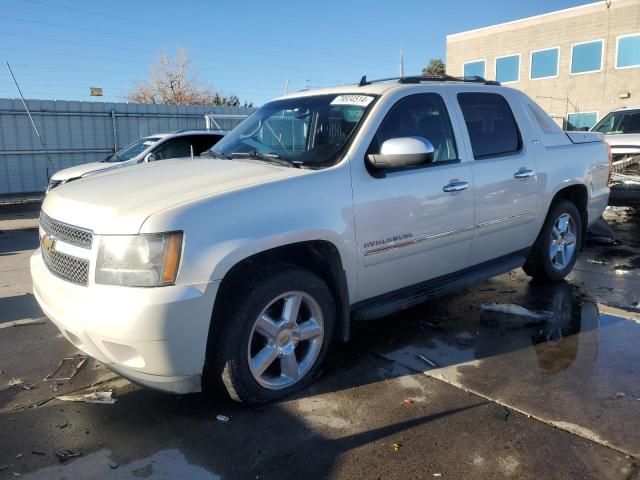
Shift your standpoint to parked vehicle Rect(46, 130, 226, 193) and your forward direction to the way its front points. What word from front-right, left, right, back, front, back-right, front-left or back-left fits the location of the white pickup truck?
front-left

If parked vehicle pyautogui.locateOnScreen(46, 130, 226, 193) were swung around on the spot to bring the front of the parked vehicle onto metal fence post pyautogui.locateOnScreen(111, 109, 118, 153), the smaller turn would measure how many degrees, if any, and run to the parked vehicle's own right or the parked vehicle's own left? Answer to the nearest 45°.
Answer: approximately 135° to the parked vehicle's own right

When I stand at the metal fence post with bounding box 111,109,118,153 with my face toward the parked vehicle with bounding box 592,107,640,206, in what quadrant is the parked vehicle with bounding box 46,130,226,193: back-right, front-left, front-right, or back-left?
front-right

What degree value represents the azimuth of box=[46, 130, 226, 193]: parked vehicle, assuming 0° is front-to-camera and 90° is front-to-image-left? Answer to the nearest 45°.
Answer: approximately 45°

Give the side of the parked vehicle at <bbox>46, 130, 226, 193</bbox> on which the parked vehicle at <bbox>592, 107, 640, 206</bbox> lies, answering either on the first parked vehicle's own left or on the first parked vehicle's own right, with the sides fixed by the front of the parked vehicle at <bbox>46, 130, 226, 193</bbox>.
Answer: on the first parked vehicle's own left

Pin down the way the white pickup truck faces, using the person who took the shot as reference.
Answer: facing the viewer and to the left of the viewer

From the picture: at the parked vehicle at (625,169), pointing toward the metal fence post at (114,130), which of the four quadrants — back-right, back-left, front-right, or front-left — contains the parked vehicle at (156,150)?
front-left

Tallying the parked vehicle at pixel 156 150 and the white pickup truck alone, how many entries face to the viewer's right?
0

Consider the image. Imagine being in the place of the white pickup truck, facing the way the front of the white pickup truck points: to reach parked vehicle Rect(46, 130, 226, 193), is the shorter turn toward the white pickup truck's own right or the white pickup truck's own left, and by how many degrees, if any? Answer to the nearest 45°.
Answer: approximately 135° to the white pickup truck's own right

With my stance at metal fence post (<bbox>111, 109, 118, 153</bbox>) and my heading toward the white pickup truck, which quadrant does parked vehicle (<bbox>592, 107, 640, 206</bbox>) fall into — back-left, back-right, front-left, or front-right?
front-left

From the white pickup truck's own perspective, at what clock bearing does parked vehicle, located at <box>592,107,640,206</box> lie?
The parked vehicle is roughly at 6 o'clock from the white pickup truck.

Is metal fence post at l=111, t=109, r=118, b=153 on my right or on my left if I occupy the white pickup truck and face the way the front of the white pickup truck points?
on my right
